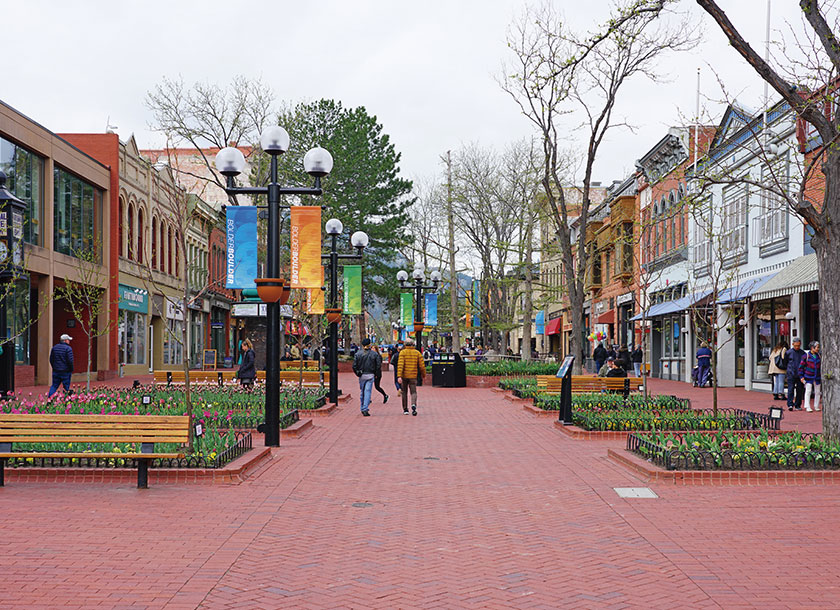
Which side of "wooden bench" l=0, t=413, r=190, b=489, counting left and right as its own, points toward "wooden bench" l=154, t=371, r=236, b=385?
back

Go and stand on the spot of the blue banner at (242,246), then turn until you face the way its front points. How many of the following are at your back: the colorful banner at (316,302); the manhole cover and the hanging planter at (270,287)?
1

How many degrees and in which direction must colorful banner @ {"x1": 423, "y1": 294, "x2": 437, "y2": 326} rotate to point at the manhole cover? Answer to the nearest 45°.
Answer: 0° — it already faces it

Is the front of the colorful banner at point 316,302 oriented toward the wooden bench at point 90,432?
yes

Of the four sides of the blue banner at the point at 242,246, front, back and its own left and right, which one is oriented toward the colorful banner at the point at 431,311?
back

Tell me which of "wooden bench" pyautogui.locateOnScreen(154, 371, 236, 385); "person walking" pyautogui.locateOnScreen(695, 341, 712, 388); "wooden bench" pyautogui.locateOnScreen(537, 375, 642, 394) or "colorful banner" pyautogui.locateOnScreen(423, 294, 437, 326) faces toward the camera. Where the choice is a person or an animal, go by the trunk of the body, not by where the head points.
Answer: the colorful banner

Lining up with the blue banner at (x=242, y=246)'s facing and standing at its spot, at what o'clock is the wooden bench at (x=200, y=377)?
The wooden bench is roughly at 6 o'clock from the blue banner.

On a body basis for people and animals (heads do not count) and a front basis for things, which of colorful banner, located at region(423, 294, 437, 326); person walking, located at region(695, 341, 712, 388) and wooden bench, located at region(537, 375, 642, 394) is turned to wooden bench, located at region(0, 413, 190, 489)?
the colorful banner

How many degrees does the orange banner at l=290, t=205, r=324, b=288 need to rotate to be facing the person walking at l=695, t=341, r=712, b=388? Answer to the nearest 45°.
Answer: approximately 135° to its left

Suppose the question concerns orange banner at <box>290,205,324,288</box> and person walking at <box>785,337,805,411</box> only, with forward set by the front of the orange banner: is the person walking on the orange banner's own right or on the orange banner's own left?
on the orange banner's own left
